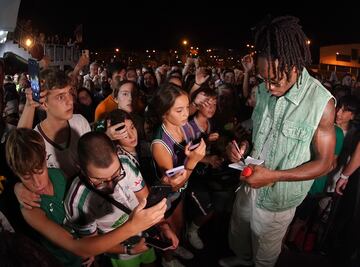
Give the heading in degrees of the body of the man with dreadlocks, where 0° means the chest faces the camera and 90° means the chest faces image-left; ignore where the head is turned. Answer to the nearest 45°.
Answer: approximately 45°

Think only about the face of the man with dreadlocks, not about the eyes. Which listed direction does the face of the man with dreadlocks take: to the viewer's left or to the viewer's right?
to the viewer's left
